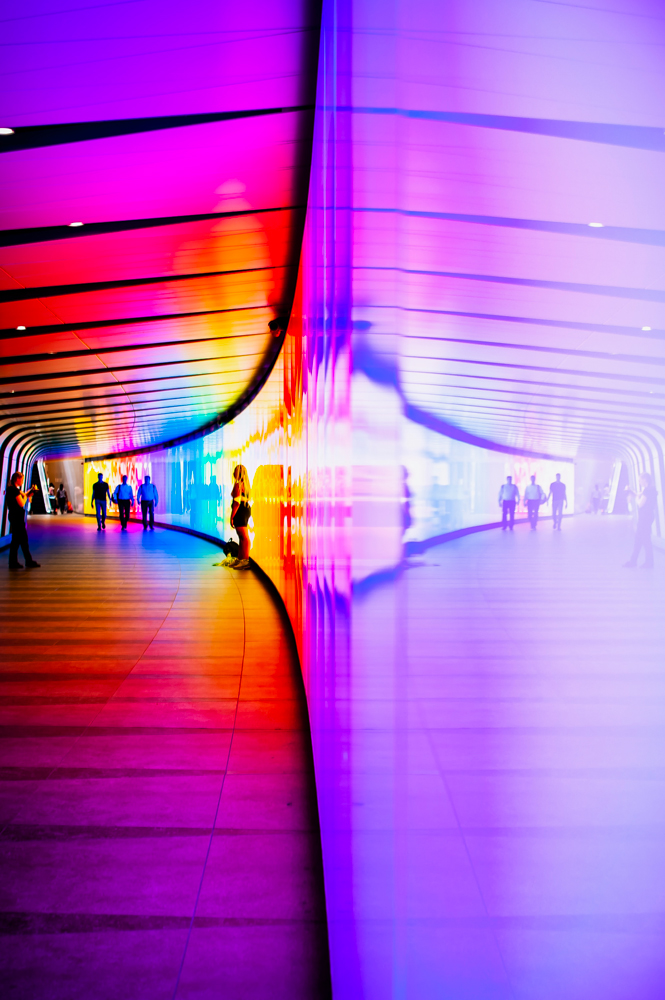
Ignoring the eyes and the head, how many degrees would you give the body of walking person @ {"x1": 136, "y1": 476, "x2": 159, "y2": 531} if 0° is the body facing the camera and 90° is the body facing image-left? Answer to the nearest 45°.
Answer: approximately 0°

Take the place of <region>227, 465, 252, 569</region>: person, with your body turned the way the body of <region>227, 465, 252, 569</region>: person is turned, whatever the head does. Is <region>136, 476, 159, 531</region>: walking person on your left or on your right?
on your right

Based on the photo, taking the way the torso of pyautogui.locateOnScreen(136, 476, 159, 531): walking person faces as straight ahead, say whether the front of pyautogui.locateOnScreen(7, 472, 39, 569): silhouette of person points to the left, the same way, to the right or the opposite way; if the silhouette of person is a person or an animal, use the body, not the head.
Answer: to the left

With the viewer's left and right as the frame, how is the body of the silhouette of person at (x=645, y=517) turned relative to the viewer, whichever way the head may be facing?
facing to the left of the viewer

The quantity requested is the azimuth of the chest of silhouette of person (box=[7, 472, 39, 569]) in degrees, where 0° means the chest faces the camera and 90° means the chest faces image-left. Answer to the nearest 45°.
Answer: approximately 270°
